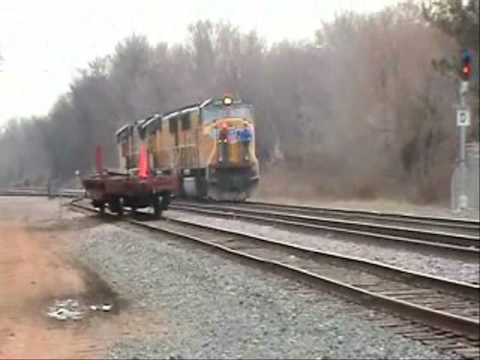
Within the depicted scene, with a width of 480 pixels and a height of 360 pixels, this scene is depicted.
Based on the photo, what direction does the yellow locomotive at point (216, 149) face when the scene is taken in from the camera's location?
facing the viewer and to the right of the viewer

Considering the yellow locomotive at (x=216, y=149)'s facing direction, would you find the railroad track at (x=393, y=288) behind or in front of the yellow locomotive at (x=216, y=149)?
in front

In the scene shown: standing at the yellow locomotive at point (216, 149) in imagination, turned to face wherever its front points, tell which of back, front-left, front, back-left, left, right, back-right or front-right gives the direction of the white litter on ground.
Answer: front-right

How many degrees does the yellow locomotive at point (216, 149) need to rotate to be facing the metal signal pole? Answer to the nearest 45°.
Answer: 0° — it already faces it
